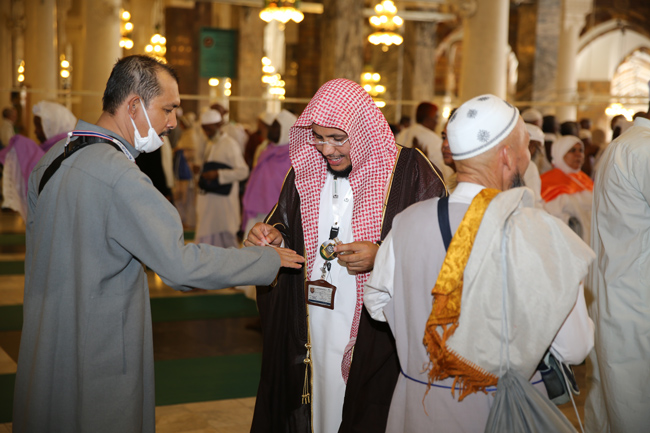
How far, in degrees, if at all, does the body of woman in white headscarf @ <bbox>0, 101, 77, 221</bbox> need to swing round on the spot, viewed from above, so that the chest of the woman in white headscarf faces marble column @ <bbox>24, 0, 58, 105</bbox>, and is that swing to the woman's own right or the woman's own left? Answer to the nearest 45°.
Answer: approximately 90° to the woman's own right

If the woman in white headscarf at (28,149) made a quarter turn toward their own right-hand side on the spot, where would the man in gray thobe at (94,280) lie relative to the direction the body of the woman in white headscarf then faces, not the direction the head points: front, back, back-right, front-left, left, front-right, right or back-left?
back

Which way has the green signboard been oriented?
toward the camera

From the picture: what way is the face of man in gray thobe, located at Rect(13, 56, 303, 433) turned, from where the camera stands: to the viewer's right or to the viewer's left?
to the viewer's right

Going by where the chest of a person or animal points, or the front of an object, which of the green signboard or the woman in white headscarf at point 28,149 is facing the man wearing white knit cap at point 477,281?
the green signboard

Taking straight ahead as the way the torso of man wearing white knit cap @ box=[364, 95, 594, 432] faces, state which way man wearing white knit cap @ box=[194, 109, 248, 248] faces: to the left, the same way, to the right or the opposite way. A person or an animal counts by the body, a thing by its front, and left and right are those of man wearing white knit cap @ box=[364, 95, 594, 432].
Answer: the opposite way

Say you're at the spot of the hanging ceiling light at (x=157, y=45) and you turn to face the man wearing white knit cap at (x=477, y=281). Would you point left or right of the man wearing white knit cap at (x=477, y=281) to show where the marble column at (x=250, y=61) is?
left

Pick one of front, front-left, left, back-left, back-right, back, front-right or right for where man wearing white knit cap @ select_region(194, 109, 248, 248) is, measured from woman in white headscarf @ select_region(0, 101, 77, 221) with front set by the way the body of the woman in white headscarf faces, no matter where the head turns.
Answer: back

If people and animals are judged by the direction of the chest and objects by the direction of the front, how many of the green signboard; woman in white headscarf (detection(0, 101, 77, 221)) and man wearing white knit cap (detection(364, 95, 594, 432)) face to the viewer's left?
1
